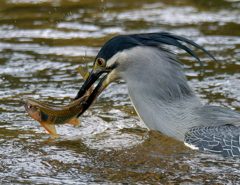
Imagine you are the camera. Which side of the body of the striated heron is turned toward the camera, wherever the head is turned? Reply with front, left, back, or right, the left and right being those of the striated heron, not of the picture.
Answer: left
